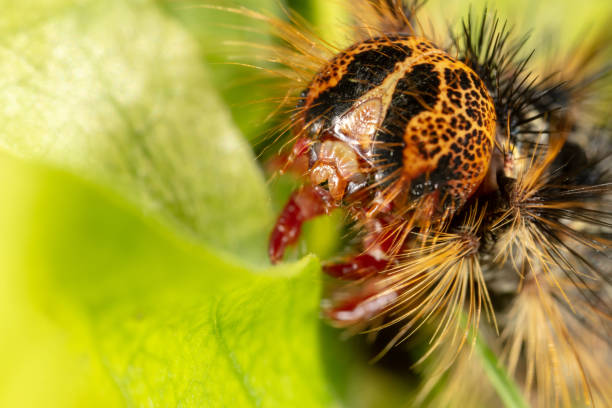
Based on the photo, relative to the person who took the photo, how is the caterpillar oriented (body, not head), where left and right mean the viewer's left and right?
facing the viewer and to the left of the viewer

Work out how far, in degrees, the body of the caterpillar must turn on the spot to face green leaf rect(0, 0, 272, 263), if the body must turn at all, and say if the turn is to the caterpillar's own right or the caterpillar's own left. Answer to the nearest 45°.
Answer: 0° — it already faces it
